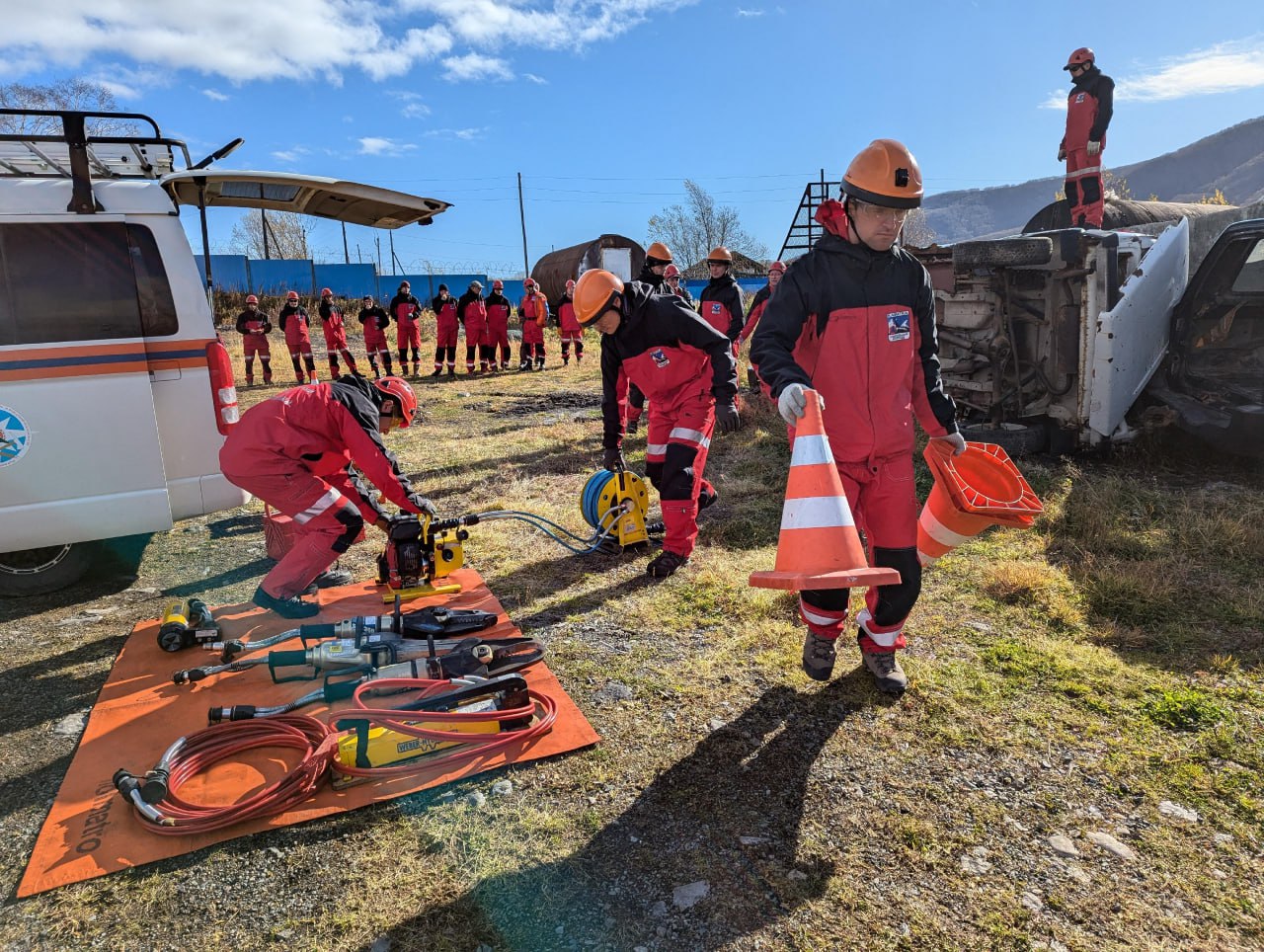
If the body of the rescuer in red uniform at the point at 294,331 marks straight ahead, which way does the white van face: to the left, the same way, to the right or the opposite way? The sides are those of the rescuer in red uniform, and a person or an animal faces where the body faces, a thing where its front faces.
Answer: to the right

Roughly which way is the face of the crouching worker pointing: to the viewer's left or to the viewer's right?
to the viewer's right

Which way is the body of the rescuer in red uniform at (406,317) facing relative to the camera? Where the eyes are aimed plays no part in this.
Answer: toward the camera

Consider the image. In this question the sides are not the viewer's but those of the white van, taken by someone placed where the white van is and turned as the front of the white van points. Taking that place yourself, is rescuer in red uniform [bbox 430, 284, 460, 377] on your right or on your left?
on your right

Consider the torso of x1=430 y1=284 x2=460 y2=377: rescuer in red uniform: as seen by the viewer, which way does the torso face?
toward the camera

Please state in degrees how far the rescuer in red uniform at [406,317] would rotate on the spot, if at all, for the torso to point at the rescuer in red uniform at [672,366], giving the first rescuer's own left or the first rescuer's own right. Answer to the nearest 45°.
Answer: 0° — they already face them

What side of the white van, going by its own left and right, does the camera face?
left

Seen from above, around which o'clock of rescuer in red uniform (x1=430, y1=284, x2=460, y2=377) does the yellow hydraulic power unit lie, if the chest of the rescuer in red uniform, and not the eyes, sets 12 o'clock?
The yellow hydraulic power unit is roughly at 12 o'clock from the rescuer in red uniform.

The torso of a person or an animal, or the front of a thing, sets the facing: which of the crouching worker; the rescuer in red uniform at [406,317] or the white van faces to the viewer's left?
the white van

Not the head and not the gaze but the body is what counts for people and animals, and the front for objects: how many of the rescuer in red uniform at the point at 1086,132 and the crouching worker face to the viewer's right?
1

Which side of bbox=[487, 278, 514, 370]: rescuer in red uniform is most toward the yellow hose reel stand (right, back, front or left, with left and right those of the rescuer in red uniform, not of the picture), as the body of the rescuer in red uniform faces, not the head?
front

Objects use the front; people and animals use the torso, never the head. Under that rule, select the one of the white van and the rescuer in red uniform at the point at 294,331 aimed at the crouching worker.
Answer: the rescuer in red uniform

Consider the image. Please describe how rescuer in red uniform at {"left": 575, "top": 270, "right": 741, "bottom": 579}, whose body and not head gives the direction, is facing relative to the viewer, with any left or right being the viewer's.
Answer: facing the viewer and to the left of the viewer

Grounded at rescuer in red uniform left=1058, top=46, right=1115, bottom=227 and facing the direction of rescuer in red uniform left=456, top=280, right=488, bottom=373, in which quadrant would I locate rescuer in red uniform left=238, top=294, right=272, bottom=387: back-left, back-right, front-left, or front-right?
front-left

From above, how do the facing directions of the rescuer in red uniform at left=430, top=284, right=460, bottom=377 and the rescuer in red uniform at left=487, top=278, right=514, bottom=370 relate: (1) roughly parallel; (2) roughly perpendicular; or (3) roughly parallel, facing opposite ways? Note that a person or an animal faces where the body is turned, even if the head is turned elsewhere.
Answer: roughly parallel

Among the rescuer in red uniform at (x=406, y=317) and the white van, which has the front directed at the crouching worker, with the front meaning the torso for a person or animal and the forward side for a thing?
the rescuer in red uniform

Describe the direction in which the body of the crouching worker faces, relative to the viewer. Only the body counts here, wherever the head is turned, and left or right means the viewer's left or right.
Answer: facing to the right of the viewer

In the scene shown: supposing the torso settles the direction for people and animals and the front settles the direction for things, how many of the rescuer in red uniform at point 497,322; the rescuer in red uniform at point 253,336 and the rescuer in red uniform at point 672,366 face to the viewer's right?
0

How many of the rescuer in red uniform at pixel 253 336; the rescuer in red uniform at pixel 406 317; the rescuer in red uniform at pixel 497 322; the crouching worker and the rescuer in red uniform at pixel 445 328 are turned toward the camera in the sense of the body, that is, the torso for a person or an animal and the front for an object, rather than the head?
4

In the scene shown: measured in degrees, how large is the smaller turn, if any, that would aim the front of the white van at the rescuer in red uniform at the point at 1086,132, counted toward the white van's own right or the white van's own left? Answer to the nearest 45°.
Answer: approximately 180°
